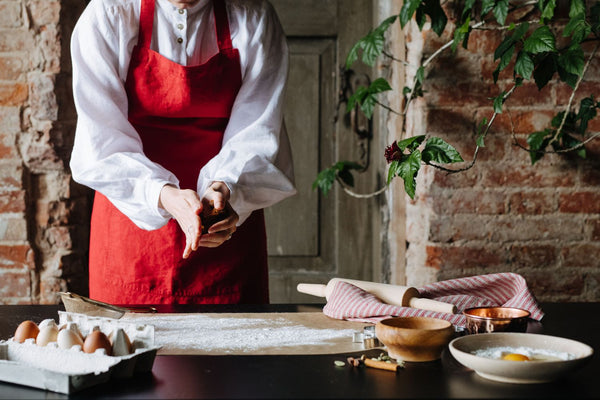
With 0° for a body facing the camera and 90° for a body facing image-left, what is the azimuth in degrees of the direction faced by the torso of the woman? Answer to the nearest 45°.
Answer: approximately 0°

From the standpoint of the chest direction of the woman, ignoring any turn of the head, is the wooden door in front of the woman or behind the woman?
behind

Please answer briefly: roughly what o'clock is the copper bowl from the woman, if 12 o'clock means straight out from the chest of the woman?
The copper bowl is roughly at 11 o'clock from the woman.

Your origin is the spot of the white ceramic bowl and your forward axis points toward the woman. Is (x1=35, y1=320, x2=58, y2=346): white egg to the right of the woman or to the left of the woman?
left

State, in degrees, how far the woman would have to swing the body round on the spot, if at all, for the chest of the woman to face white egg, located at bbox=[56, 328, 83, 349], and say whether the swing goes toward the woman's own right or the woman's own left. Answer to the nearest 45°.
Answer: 0° — they already face it

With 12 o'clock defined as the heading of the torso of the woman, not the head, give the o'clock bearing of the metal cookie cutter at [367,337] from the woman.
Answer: The metal cookie cutter is roughly at 11 o'clock from the woman.

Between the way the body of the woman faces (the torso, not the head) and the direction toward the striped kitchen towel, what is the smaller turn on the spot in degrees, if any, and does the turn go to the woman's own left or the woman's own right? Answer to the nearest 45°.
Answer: approximately 45° to the woman's own left
